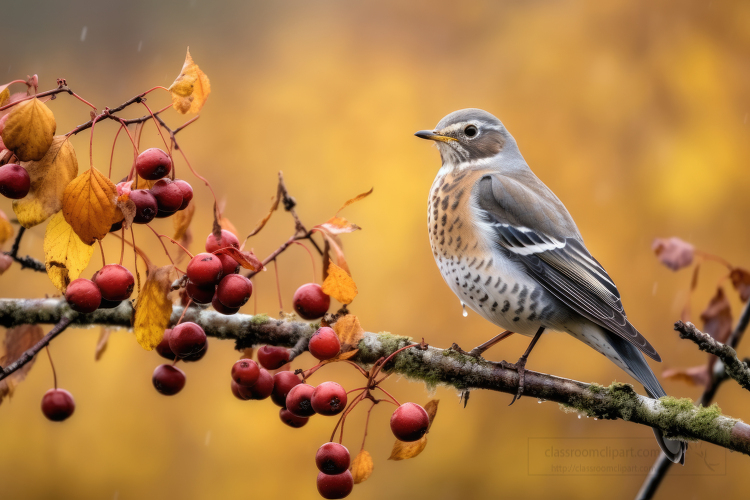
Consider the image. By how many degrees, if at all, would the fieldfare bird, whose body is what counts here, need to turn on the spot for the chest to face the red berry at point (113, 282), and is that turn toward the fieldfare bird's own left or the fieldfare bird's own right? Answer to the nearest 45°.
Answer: approximately 45° to the fieldfare bird's own left

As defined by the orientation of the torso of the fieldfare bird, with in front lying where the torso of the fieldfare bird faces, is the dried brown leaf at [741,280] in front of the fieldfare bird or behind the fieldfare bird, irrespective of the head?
behind

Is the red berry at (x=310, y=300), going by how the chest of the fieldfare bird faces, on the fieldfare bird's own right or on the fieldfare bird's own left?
on the fieldfare bird's own right

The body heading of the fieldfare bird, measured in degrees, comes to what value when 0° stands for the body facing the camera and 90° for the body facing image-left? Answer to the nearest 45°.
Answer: approximately 90°
